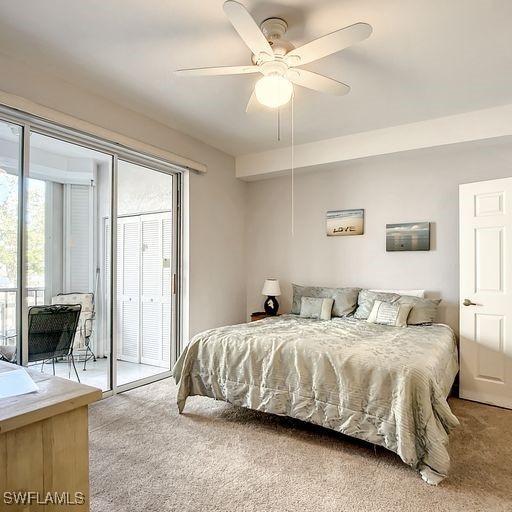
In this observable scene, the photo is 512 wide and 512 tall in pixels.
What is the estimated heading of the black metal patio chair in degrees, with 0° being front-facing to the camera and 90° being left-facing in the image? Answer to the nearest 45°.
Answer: approximately 135°

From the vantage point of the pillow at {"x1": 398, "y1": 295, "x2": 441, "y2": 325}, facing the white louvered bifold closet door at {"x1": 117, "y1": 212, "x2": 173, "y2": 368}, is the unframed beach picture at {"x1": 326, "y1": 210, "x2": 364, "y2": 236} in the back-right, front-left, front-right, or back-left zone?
front-right

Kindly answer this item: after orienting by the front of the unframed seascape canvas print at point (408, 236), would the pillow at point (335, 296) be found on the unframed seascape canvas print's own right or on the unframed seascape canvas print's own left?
on the unframed seascape canvas print's own right

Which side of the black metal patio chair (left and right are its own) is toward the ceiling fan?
back

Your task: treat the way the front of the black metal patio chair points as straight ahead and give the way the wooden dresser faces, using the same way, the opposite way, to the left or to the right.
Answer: to the right

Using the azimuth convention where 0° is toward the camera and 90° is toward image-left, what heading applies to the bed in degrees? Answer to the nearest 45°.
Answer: approximately 45°

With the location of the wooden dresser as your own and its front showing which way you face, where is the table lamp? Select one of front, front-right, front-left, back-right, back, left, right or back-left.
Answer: front

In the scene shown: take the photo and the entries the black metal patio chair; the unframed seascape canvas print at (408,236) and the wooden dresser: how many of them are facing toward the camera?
1

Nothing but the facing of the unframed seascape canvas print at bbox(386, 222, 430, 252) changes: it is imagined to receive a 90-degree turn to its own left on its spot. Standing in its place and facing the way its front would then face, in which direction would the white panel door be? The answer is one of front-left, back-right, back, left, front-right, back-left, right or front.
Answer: front-right

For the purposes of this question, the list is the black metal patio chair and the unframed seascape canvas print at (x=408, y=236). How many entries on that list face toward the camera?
1

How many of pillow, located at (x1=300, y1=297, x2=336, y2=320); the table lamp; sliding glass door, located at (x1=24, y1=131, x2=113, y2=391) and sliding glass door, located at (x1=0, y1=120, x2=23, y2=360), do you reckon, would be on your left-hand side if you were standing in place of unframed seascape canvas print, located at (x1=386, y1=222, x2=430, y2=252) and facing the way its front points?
0

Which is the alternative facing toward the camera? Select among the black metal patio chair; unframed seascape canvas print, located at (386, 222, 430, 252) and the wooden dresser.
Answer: the unframed seascape canvas print

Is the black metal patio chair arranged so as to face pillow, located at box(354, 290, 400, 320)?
no

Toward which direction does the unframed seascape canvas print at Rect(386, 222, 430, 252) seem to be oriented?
toward the camera

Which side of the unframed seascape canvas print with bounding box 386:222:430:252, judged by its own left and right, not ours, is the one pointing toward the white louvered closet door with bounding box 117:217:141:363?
right

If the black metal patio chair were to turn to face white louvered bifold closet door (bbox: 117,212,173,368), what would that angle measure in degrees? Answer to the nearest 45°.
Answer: approximately 90° to its right

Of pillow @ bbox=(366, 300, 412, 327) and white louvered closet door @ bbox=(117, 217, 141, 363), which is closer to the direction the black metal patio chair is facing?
the white louvered closet door

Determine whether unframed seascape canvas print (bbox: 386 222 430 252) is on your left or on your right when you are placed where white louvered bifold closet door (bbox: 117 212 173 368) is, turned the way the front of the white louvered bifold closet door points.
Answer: on your left
